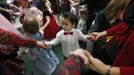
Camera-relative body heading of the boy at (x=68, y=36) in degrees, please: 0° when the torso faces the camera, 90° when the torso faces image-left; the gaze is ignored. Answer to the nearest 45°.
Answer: approximately 0°

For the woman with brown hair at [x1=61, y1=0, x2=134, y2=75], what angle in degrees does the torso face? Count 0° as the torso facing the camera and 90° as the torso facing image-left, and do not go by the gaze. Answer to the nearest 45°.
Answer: approximately 90°

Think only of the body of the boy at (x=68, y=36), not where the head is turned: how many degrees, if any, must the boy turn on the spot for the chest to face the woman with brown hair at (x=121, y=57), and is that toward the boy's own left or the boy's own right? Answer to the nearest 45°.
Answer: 0° — they already face them

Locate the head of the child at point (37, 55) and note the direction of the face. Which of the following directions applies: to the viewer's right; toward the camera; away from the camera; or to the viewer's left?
away from the camera

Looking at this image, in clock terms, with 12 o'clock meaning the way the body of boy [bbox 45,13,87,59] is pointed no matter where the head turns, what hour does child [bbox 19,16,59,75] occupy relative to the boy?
The child is roughly at 3 o'clock from the boy.

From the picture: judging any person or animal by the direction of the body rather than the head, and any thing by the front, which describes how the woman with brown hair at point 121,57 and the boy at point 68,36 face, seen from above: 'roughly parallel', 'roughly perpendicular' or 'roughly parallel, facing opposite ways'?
roughly perpendicular

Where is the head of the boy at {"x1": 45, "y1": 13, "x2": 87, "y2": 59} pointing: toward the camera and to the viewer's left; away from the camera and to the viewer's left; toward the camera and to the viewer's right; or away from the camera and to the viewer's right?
toward the camera and to the viewer's left

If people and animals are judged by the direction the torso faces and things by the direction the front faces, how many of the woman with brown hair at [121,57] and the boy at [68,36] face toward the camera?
1
